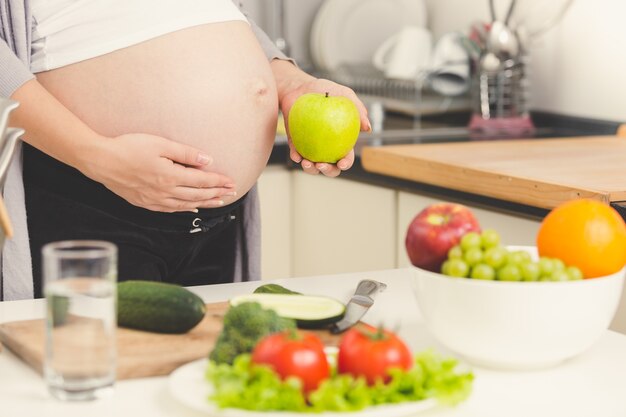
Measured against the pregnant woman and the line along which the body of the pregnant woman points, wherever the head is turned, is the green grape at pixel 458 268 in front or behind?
in front

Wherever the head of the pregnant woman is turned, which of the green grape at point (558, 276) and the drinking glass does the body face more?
the green grape

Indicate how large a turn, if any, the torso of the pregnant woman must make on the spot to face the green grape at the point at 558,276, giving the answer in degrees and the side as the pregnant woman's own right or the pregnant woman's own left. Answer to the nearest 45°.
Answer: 0° — they already face it

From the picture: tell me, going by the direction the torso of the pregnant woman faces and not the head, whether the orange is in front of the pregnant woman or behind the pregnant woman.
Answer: in front

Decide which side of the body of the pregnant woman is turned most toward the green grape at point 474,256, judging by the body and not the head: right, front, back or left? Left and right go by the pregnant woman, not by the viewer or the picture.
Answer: front

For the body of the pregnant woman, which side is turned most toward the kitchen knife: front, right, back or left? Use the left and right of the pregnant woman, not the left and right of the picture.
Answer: front

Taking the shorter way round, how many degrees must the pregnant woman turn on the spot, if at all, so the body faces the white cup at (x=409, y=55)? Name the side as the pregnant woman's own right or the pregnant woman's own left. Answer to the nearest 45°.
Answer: approximately 90° to the pregnant woman's own left

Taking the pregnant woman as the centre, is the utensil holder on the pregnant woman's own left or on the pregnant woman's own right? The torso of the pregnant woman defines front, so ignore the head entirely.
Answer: on the pregnant woman's own left
